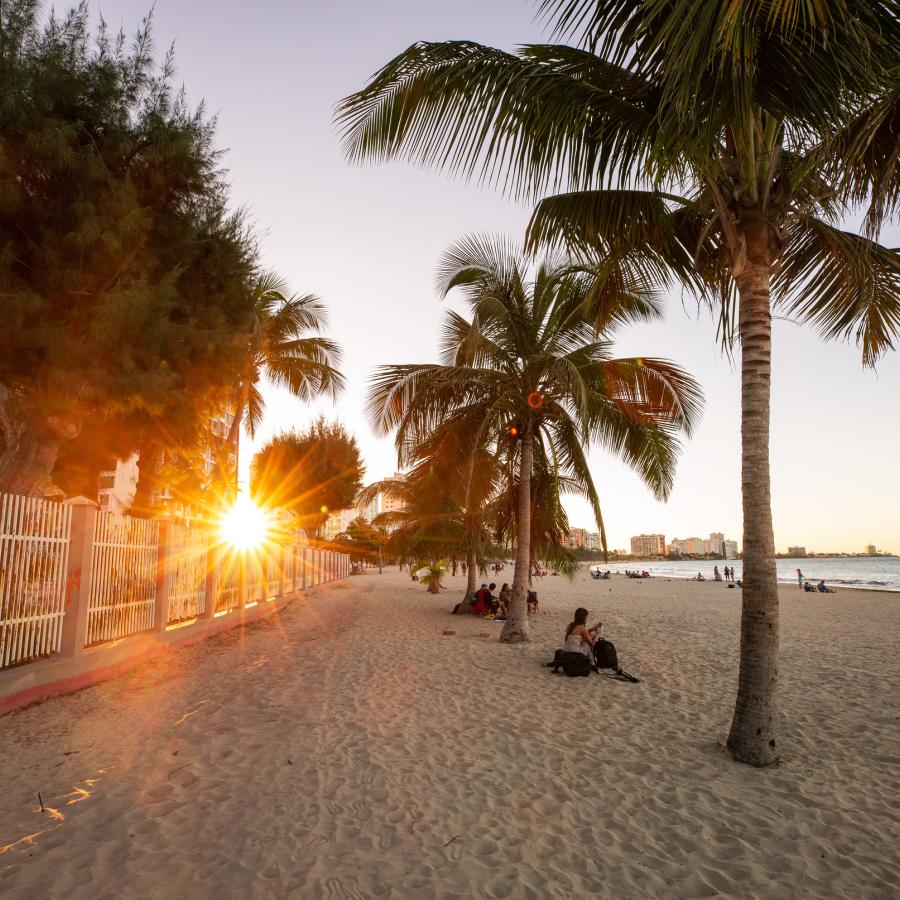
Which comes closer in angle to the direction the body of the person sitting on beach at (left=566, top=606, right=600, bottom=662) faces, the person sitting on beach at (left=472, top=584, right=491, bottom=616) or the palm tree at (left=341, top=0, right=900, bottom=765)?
the person sitting on beach

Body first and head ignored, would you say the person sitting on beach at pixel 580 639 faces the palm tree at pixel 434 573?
no

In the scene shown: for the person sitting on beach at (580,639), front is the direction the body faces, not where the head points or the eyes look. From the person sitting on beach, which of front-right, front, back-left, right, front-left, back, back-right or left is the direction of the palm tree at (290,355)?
left

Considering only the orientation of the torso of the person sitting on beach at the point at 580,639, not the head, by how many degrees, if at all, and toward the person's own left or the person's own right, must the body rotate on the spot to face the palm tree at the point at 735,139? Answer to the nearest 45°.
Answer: approximately 135° to the person's own right

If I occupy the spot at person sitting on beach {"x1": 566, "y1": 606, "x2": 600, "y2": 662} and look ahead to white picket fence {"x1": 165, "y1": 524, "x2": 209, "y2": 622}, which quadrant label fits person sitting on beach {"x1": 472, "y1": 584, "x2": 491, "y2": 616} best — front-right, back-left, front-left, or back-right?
front-right

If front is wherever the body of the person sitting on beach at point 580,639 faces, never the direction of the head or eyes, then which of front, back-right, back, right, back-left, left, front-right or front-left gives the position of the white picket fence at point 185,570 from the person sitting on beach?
back-left

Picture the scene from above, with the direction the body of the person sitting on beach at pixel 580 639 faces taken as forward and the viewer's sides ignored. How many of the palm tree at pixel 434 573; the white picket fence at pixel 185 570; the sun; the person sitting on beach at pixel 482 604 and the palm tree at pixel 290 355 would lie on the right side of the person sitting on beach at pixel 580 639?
0

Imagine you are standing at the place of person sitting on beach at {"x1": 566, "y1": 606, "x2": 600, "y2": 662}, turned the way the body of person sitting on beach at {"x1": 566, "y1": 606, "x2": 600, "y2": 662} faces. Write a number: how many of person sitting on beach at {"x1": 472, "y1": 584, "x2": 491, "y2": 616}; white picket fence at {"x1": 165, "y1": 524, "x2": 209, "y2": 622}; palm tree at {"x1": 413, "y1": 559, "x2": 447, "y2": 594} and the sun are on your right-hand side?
0

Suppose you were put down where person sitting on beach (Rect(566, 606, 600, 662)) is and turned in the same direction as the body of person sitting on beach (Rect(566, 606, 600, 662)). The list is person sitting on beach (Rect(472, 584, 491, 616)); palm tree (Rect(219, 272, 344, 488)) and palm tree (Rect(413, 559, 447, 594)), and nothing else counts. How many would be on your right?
0

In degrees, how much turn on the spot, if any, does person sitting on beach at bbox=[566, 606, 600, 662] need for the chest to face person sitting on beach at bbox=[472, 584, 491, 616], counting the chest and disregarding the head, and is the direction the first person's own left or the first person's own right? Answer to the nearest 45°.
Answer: approximately 45° to the first person's own left

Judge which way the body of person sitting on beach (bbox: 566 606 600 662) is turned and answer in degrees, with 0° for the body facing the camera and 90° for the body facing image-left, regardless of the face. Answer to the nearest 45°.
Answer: approximately 225°

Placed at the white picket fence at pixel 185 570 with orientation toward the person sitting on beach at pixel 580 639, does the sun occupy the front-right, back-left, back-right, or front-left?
back-left
